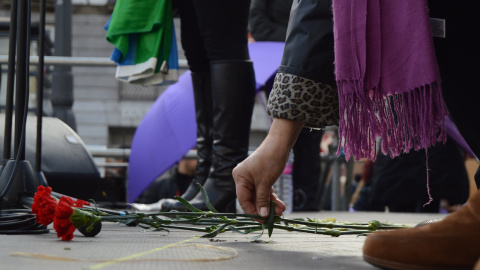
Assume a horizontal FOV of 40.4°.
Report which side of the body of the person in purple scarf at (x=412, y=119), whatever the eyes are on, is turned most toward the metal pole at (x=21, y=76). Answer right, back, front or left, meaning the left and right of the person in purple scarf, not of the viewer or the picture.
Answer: front

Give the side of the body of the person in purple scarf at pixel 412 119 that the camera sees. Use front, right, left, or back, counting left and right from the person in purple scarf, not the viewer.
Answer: left

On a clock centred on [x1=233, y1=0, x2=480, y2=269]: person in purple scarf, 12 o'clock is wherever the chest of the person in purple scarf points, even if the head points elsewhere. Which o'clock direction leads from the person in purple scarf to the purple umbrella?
The purple umbrella is roughly at 2 o'clock from the person in purple scarf.

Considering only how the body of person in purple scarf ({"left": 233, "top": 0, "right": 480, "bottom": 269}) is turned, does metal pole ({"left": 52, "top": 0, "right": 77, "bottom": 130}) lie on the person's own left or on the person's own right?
on the person's own right

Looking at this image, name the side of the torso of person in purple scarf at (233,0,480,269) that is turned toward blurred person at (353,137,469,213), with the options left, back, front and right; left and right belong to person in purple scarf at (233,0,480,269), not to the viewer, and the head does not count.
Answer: right

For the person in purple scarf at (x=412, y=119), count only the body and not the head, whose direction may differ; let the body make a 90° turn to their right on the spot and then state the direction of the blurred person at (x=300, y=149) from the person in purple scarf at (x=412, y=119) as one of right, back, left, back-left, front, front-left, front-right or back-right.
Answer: front

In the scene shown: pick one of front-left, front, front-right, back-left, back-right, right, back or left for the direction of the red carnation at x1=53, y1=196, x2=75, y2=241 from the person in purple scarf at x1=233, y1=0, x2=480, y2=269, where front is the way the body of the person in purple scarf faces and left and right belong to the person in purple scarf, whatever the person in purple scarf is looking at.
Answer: front

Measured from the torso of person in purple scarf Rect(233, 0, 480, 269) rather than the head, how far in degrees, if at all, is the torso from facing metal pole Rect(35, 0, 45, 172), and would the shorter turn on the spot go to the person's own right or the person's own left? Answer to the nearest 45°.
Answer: approximately 45° to the person's own right

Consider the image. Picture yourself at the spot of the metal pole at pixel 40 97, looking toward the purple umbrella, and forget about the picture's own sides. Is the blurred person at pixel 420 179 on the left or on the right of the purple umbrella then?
right

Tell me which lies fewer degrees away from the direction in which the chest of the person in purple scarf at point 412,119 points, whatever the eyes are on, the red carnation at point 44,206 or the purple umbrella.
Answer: the red carnation

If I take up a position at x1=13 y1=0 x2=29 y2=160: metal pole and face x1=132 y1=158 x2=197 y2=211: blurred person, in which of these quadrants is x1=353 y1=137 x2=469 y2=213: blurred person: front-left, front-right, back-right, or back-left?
front-right

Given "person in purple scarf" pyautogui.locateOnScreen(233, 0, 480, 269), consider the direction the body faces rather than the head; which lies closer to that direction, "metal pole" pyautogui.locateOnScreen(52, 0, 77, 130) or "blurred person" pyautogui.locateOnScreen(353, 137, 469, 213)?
the metal pole
